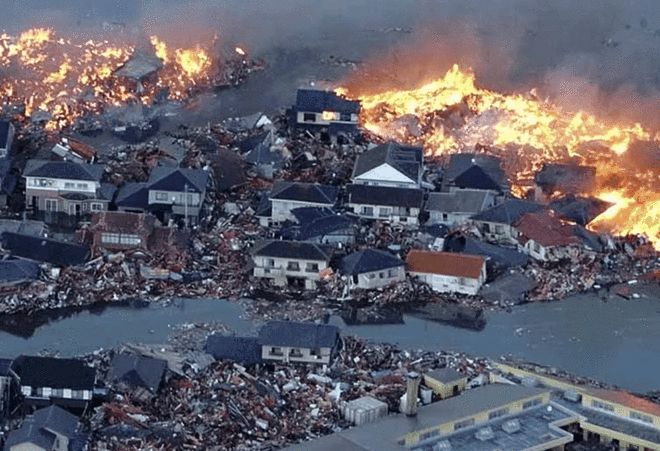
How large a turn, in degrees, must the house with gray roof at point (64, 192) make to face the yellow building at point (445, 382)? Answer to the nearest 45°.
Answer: approximately 45° to its left

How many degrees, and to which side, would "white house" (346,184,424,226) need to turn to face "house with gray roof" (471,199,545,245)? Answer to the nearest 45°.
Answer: approximately 90° to its left

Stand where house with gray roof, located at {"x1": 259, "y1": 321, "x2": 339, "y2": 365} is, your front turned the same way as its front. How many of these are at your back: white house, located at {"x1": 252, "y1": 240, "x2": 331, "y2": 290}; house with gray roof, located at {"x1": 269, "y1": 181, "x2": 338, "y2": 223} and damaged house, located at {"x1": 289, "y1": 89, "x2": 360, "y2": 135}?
3

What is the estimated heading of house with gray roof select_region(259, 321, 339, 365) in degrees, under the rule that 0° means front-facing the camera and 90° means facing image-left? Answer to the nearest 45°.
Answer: approximately 0°

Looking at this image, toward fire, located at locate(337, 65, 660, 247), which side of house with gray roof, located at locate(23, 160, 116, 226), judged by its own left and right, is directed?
left

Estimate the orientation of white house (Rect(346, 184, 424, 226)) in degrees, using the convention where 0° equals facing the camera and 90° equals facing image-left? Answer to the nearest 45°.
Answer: approximately 0°

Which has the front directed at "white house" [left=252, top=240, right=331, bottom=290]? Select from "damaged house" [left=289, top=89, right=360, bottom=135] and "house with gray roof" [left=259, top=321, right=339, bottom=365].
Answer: the damaged house

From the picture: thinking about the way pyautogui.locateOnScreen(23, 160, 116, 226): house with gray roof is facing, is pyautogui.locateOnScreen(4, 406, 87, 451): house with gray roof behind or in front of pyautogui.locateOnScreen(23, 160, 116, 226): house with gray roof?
in front

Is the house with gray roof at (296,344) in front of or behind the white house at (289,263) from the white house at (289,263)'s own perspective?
in front
